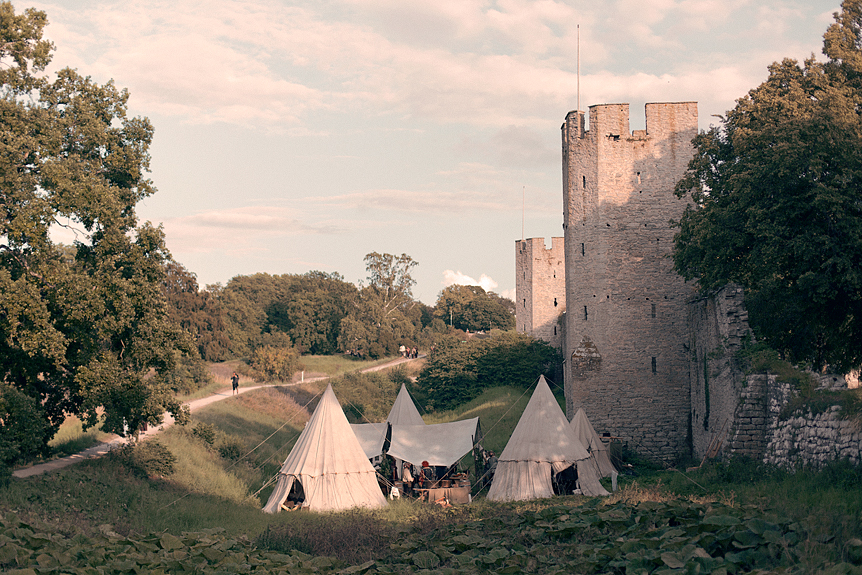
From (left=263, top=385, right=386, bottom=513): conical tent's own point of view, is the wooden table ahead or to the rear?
to the rear

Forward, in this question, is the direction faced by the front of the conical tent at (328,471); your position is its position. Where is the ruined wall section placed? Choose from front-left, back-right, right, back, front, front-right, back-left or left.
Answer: back-left

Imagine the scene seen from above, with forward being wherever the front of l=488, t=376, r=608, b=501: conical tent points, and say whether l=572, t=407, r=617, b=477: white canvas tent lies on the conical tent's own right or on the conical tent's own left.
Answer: on the conical tent's own left

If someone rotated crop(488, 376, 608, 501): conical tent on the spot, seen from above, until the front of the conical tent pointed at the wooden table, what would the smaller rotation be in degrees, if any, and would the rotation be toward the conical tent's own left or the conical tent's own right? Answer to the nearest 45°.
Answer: approximately 135° to the conical tent's own right

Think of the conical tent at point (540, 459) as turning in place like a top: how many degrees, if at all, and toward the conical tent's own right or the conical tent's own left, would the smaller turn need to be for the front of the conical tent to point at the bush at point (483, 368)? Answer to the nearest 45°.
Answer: approximately 135° to the conical tent's own left

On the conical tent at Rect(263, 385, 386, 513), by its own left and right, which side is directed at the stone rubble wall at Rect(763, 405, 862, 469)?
left

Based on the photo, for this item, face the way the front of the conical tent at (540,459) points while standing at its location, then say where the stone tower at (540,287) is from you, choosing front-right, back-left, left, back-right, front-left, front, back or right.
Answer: back-left

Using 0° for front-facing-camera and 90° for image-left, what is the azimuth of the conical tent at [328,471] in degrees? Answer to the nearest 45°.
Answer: approximately 45°

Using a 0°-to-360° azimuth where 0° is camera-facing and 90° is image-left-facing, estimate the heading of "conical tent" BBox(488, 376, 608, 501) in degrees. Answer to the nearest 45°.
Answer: approximately 315°
